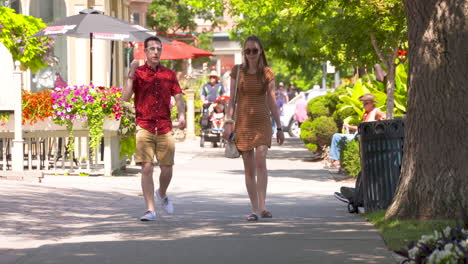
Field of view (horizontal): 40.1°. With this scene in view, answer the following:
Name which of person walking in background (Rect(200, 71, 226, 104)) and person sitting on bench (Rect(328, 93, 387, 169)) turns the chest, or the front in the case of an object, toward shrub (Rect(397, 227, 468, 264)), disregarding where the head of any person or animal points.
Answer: the person walking in background

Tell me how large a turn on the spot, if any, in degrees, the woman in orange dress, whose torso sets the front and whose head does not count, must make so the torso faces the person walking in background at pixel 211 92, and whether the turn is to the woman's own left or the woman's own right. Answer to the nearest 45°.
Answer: approximately 180°

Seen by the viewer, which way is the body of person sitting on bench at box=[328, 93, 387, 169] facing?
to the viewer's left

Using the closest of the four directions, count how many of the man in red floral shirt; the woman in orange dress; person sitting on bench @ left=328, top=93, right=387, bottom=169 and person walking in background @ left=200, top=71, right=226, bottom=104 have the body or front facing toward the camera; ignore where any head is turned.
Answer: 3

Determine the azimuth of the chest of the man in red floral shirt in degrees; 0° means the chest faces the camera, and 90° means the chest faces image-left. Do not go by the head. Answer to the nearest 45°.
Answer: approximately 0°

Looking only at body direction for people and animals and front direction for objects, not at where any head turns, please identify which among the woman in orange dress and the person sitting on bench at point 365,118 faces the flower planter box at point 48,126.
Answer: the person sitting on bench
